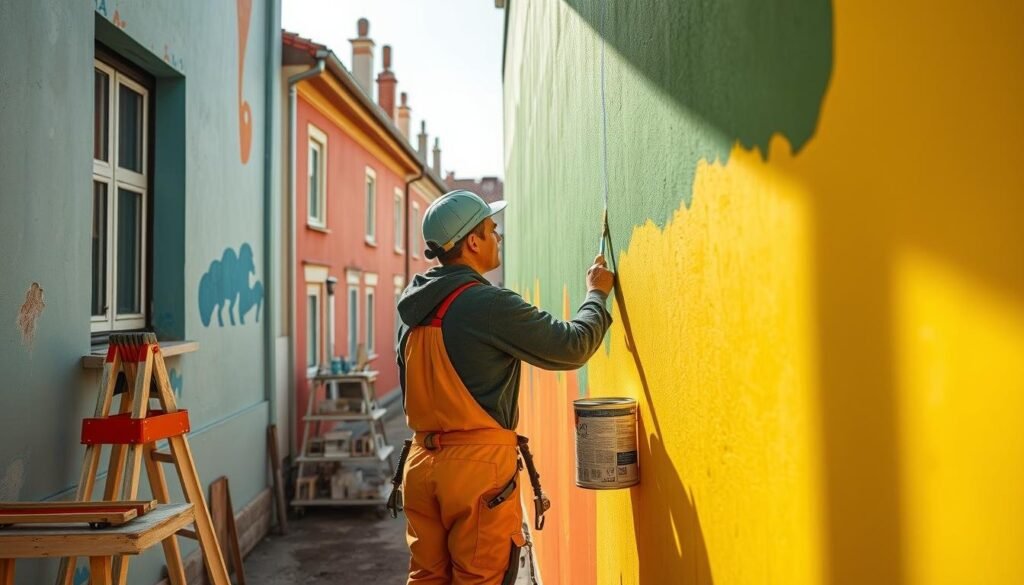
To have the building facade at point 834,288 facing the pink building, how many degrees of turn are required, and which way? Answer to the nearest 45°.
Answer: approximately 90° to its right

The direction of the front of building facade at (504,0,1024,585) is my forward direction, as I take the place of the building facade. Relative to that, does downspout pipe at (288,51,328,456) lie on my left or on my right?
on my right

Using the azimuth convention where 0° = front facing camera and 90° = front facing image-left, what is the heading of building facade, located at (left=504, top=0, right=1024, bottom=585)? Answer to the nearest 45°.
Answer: approximately 45°

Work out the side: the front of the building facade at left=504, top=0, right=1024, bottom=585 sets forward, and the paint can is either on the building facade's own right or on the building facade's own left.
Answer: on the building facade's own right
